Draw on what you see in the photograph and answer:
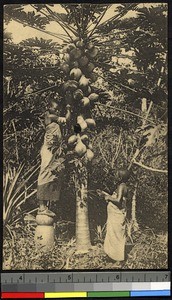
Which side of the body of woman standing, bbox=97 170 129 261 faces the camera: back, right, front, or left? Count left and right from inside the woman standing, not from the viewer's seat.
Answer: left
